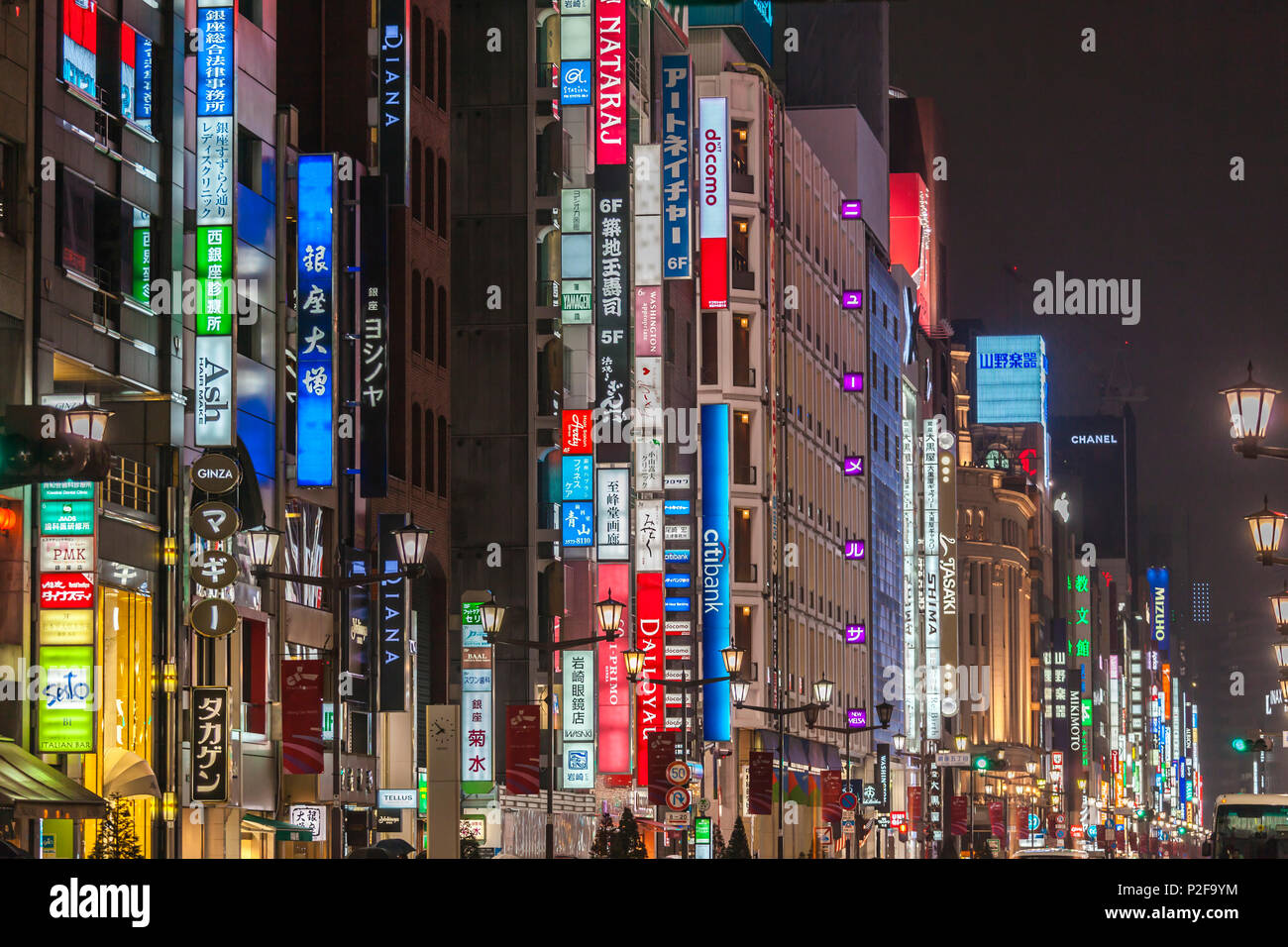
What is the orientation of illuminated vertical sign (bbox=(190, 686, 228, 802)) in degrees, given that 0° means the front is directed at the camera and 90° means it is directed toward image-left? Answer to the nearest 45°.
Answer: approximately 0°

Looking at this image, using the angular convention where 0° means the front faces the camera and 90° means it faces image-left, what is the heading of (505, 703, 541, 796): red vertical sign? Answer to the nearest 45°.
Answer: approximately 0°

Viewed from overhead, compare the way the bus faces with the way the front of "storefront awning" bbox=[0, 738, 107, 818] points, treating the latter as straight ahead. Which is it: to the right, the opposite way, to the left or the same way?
to the right

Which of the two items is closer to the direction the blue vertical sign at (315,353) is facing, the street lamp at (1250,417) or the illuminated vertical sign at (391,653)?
the street lamp
